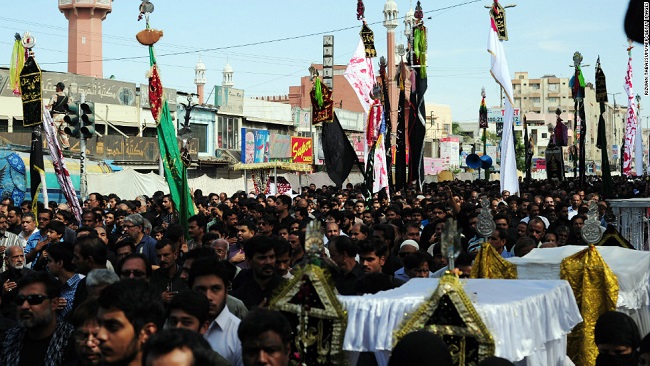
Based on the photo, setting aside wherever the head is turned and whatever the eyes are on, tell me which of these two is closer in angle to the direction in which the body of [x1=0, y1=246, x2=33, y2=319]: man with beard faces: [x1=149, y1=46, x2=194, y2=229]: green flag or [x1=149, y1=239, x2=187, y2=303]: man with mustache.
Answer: the man with mustache

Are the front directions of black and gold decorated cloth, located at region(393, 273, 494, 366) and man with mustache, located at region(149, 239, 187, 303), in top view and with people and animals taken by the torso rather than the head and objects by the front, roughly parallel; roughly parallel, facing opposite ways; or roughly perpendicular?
roughly parallel

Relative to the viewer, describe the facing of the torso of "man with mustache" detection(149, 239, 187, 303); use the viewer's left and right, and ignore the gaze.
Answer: facing the viewer

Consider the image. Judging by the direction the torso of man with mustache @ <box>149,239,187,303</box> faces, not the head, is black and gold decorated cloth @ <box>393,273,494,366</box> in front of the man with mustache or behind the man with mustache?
in front

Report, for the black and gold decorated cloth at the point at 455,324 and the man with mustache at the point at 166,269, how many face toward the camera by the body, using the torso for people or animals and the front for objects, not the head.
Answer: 2

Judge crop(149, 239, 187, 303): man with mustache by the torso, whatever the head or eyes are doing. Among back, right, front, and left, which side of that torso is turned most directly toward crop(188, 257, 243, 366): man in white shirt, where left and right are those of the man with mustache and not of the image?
front

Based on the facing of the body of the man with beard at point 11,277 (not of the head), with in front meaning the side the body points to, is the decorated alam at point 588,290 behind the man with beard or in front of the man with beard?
in front

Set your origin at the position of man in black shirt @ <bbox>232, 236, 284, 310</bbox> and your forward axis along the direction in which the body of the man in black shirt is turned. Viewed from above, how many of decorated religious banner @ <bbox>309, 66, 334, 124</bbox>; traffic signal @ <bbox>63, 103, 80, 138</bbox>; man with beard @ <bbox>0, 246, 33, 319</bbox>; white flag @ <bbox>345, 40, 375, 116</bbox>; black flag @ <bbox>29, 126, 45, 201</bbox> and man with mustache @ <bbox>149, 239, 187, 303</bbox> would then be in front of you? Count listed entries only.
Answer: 0

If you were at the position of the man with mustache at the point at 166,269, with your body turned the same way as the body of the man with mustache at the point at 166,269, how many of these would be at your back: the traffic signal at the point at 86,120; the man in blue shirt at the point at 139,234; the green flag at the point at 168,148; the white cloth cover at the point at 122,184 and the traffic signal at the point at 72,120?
5

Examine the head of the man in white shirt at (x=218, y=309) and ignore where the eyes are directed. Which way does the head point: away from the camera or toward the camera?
toward the camera

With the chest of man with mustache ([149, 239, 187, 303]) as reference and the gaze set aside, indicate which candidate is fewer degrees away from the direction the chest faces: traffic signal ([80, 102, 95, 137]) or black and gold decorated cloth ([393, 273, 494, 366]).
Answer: the black and gold decorated cloth

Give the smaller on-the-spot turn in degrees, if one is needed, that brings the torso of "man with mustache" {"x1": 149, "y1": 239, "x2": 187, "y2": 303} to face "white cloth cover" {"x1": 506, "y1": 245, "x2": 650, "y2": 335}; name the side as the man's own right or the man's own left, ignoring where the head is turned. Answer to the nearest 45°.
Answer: approximately 90° to the man's own left

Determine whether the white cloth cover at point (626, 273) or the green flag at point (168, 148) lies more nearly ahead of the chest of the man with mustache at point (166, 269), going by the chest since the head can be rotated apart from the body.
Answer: the white cloth cover

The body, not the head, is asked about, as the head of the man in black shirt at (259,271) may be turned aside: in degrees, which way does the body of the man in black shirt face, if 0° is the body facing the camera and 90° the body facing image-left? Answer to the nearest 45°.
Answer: approximately 315°

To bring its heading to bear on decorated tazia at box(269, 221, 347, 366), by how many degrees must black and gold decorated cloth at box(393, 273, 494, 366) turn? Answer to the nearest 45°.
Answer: approximately 90° to its right
